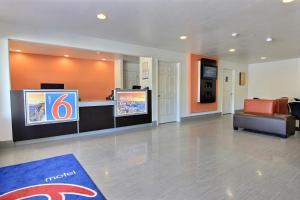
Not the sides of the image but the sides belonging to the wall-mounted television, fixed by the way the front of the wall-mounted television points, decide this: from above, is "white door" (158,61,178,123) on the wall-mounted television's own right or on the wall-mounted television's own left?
on the wall-mounted television's own right

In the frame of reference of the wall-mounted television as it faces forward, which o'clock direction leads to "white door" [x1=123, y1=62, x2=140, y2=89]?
The white door is roughly at 4 o'clock from the wall-mounted television.

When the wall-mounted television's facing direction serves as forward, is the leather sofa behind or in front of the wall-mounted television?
in front

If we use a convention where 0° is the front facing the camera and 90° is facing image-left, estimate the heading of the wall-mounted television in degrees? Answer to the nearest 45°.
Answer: approximately 315°

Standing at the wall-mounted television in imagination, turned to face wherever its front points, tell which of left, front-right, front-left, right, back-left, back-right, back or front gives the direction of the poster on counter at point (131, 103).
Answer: right

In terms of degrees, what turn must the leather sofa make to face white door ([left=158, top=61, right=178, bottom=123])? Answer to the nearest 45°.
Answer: approximately 45° to its right

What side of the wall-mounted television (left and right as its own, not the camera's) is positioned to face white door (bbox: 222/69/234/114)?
left

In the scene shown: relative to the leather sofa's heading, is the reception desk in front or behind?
in front

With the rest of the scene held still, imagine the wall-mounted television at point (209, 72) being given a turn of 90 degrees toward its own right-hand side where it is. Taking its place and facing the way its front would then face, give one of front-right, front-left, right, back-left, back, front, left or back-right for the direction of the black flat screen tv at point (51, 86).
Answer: front

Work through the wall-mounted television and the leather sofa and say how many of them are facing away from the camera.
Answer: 0

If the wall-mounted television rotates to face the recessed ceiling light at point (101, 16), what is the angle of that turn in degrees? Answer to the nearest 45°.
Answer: approximately 45° to its right
